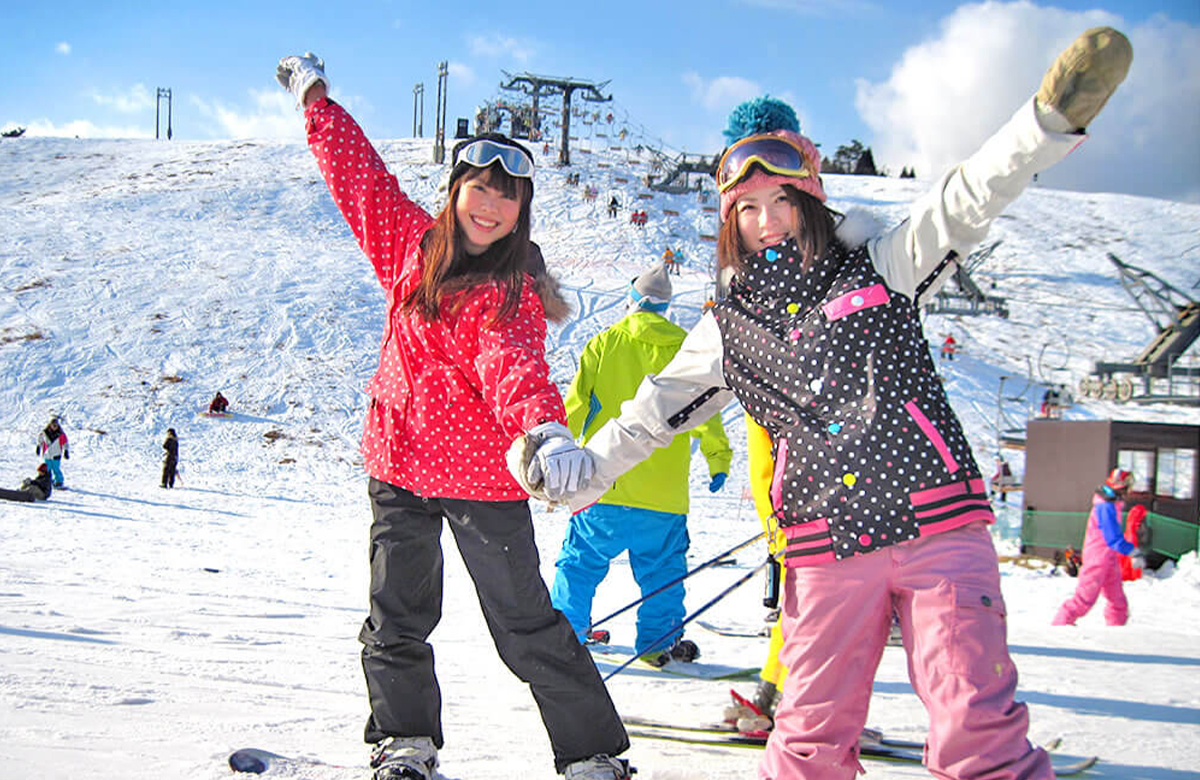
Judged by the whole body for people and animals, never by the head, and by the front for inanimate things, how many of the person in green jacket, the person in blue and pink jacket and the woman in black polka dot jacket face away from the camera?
1

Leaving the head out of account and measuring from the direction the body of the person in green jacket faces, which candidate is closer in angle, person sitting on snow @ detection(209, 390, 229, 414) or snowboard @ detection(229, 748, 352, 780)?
the person sitting on snow

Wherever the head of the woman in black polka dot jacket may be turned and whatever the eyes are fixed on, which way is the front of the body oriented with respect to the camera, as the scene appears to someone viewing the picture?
toward the camera

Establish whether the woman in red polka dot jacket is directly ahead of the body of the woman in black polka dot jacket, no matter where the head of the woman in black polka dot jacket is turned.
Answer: no

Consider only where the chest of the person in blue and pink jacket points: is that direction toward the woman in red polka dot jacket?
no

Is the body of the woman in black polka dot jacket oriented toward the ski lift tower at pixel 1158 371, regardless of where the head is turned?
no

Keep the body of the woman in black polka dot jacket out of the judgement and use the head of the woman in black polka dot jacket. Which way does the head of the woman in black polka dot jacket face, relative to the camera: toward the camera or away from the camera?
toward the camera

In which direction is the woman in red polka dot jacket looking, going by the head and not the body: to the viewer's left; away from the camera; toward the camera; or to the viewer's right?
toward the camera

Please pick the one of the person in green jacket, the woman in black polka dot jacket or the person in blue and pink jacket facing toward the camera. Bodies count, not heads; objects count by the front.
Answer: the woman in black polka dot jacket

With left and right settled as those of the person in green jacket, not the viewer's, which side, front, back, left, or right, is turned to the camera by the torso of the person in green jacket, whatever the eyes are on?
back

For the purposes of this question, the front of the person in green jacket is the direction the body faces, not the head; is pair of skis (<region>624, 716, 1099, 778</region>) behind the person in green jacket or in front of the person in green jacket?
behind
